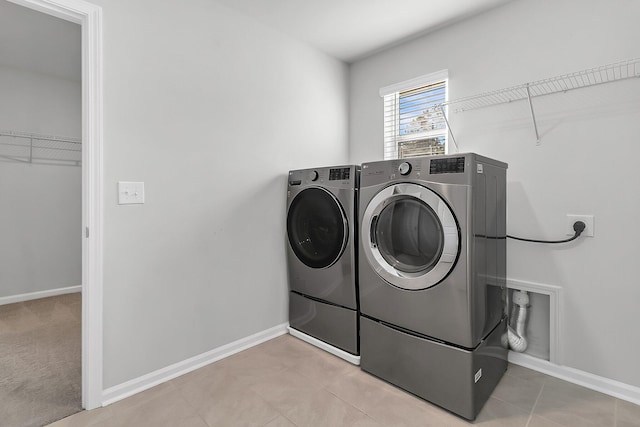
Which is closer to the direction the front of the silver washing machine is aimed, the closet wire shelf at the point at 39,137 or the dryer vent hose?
the closet wire shelf

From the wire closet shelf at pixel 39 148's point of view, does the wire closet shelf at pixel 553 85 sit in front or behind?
in front

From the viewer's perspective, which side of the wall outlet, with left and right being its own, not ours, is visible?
front

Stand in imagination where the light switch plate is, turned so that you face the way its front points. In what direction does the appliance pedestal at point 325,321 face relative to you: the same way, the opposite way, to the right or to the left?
to the right

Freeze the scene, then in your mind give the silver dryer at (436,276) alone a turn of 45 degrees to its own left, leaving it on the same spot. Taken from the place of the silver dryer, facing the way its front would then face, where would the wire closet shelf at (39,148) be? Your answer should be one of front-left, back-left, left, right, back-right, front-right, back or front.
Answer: right

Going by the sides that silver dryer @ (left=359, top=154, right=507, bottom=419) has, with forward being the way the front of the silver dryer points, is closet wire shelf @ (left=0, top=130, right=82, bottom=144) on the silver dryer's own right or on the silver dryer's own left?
on the silver dryer's own right

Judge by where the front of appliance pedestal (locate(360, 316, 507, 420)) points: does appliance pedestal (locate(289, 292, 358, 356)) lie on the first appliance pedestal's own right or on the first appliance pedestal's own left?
on the first appliance pedestal's own right

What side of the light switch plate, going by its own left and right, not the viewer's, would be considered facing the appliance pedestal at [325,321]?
left

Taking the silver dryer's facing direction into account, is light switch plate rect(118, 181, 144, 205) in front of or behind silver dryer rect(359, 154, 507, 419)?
in front

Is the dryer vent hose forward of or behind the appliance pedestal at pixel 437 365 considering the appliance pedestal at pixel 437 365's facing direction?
behind

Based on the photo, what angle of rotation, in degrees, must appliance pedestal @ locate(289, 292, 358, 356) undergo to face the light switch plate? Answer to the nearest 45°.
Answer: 0° — it already faces it

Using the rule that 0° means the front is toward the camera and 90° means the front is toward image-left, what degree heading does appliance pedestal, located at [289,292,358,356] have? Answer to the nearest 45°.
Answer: approximately 45°
